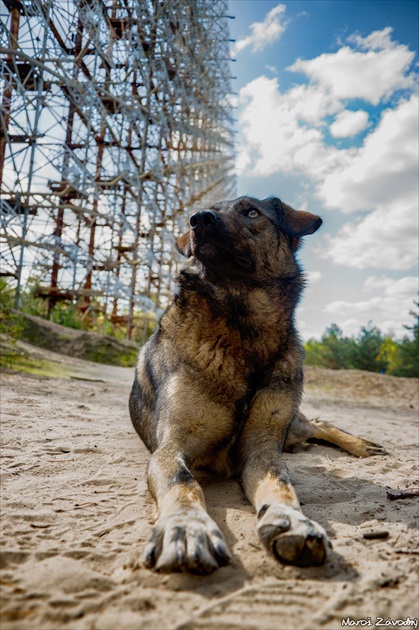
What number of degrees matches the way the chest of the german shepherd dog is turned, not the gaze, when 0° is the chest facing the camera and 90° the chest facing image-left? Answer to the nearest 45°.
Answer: approximately 0°
